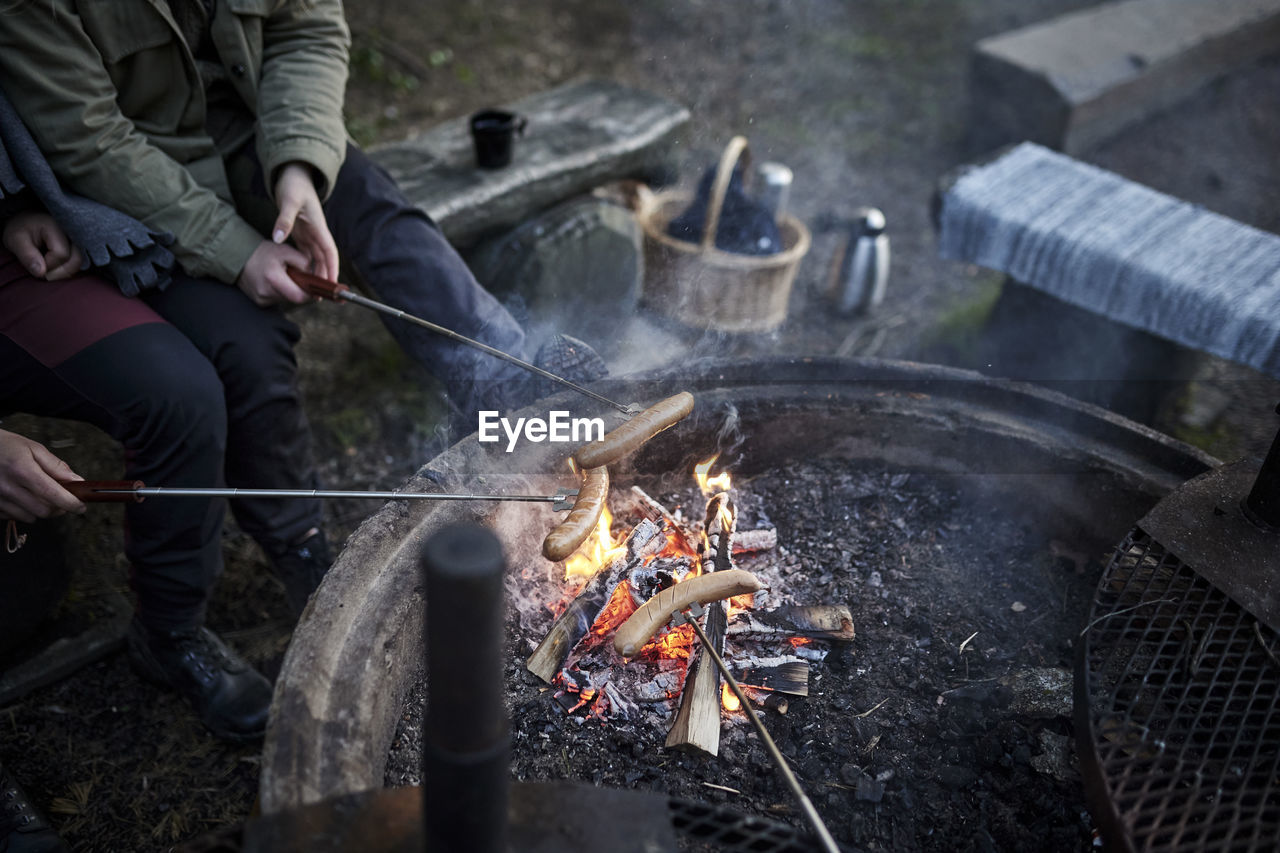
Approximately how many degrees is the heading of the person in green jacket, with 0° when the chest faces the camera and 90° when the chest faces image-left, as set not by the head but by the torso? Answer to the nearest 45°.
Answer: approximately 315°

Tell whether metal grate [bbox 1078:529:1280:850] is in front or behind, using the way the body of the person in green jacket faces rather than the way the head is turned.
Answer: in front

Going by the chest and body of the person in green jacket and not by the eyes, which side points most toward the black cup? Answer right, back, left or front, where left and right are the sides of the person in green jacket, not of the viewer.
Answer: left

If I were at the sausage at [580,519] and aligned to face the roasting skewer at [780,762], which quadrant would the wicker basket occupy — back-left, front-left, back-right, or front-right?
back-left

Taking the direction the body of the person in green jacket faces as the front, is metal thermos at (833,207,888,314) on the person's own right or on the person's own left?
on the person's own left

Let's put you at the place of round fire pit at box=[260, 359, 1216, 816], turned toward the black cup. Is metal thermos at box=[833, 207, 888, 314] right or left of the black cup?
right

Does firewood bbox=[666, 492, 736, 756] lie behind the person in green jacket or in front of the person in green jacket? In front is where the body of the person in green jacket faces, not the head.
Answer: in front
